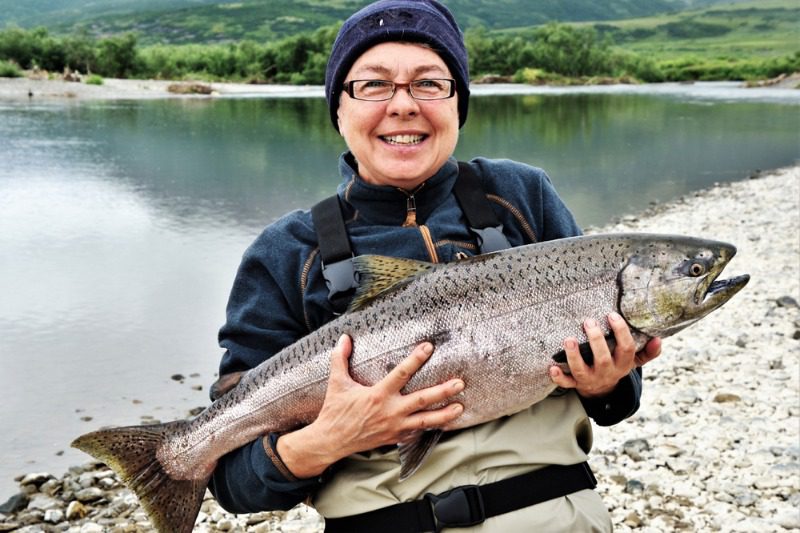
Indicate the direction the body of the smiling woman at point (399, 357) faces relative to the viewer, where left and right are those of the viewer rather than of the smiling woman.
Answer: facing the viewer
